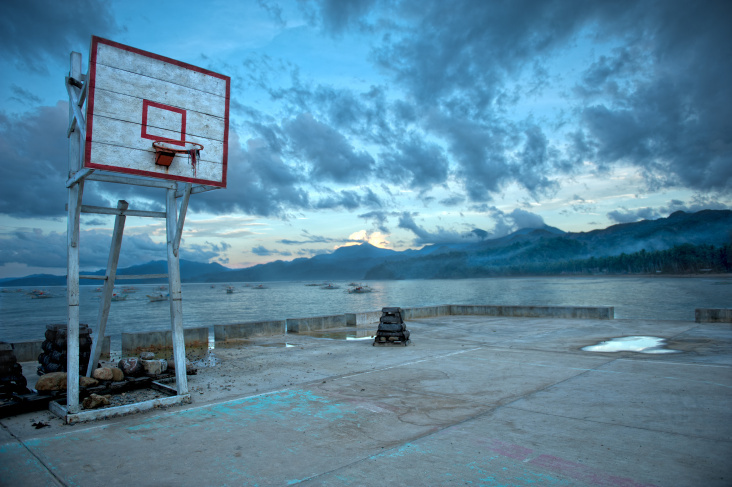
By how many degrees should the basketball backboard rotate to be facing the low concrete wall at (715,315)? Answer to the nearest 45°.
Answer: approximately 45° to its left

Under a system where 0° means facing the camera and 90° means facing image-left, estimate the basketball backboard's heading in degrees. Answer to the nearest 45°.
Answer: approximately 315°

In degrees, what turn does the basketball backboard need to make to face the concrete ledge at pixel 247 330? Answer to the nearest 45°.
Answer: approximately 135° to its left

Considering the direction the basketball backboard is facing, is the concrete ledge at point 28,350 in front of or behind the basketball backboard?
behind

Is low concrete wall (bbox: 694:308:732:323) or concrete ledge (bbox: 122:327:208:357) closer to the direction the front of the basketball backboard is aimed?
the low concrete wall

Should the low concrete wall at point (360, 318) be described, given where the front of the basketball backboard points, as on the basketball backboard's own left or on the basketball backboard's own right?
on the basketball backboard's own left
